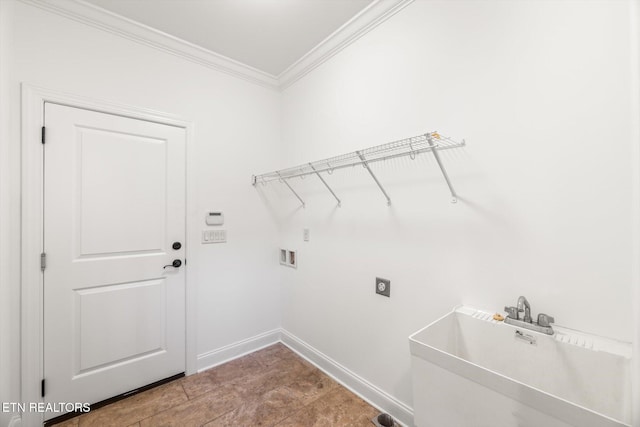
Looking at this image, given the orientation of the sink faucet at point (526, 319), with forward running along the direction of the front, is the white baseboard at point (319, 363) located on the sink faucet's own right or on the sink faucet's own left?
on the sink faucet's own right

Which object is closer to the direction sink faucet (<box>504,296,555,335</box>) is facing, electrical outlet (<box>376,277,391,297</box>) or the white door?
the white door

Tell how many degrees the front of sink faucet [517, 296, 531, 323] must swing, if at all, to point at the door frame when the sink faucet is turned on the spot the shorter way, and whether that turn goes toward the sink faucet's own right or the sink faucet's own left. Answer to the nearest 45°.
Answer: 0° — it already faces it

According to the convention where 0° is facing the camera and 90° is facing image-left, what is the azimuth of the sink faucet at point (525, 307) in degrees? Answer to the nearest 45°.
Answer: approximately 45°

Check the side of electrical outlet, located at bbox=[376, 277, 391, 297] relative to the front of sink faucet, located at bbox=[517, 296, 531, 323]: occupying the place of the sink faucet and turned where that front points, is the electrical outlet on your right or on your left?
on your right

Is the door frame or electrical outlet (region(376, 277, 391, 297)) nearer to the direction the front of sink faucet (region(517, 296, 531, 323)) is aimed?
the door frame
